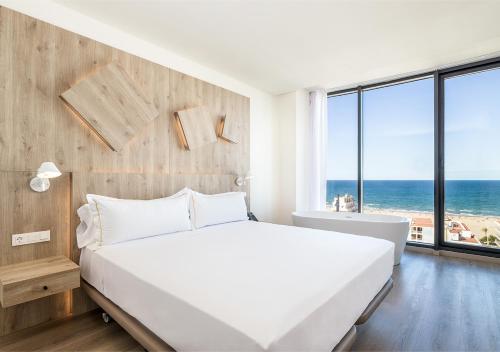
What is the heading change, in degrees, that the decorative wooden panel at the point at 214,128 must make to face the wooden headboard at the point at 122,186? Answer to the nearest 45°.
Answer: approximately 90° to its right

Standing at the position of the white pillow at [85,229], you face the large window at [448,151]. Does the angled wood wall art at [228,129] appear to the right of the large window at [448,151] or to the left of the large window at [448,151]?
left

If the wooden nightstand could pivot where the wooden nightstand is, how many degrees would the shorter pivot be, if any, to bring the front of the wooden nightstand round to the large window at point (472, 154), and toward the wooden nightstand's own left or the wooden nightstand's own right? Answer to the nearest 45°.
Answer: approximately 45° to the wooden nightstand's own left

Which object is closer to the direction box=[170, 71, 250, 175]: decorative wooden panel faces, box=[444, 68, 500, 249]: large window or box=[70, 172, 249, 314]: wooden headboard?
the large window

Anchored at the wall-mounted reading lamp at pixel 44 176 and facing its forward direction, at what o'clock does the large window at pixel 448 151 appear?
The large window is roughly at 11 o'clock from the wall-mounted reading lamp.

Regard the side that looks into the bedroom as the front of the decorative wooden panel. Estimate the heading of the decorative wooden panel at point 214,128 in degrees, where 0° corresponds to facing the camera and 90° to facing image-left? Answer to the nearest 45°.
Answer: approximately 315°

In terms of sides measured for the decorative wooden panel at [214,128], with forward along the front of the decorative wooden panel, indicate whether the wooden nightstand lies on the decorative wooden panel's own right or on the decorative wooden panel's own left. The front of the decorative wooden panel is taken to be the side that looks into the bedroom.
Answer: on the decorative wooden panel's own right

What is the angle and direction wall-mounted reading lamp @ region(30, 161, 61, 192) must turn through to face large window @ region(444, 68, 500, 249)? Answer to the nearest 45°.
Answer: approximately 45° to its left

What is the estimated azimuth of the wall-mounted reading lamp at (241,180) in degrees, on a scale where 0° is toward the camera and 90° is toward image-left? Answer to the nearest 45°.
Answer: approximately 315°
